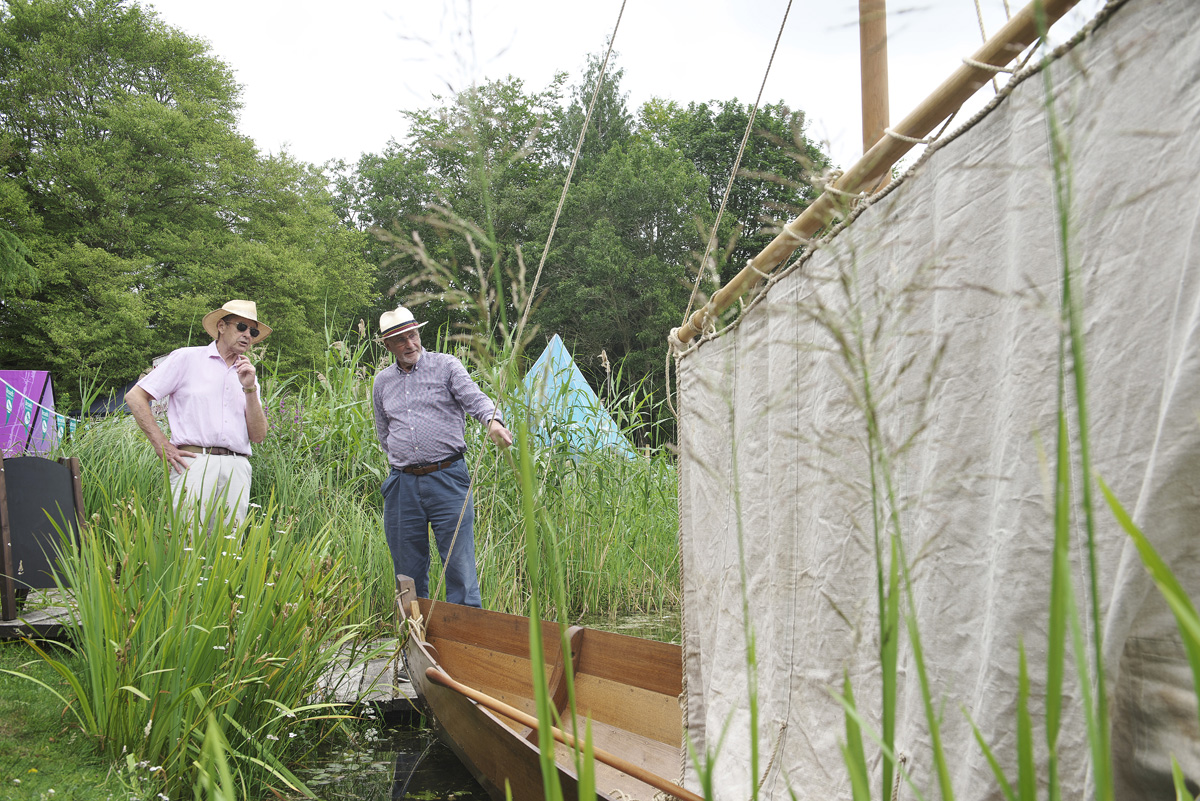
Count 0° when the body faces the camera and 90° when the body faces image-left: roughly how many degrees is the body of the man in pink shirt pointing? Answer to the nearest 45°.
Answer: approximately 315°

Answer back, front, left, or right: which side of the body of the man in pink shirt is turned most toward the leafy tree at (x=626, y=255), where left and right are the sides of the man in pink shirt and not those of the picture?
left

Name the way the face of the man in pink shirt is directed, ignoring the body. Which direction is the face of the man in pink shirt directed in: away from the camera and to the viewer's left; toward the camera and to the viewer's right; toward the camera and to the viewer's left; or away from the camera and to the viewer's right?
toward the camera and to the viewer's right

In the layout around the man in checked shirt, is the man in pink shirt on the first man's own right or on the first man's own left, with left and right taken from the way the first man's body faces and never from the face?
on the first man's own right

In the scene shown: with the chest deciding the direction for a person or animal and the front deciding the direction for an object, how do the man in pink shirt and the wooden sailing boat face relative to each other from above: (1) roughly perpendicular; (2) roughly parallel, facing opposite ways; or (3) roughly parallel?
roughly parallel, facing opposite ways

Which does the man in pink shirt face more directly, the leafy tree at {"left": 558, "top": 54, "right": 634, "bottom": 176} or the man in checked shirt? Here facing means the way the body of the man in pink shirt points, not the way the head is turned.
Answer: the man in checked shirt

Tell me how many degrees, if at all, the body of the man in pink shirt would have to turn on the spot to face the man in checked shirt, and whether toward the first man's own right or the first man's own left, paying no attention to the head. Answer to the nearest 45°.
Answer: approximately 45° to the first man's own left

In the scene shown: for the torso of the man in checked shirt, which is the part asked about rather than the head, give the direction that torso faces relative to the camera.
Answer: toward the camera

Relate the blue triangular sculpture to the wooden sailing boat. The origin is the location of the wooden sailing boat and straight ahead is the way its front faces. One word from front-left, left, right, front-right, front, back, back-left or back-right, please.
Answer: front-right

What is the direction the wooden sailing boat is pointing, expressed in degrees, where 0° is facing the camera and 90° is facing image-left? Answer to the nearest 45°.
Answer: approximately 135°

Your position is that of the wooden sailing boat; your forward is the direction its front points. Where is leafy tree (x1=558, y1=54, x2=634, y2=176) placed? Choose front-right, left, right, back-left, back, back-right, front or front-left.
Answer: front-right
